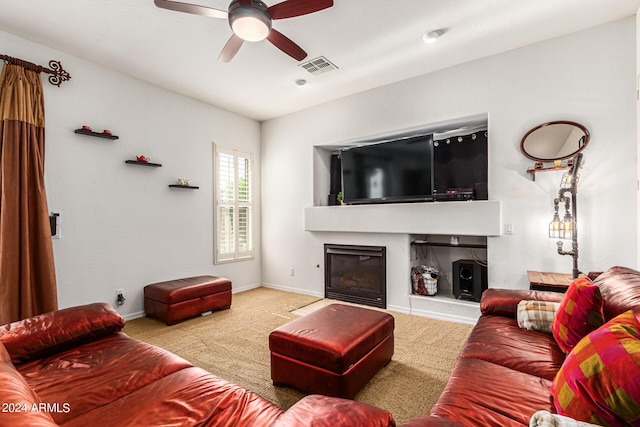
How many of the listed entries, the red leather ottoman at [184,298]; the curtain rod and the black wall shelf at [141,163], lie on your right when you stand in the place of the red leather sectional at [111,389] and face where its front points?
0

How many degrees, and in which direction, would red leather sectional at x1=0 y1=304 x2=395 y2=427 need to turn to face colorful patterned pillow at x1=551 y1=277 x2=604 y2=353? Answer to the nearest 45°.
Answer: approximately 45° to its right

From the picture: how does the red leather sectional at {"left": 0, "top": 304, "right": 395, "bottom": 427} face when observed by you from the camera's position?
facing away from the viewer and to the right of the viewer

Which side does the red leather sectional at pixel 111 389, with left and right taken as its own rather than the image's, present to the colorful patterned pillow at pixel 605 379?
right

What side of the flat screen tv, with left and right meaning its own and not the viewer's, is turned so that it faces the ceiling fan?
front

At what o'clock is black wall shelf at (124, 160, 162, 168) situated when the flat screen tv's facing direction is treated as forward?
The black wall shelf is roughly at 1 o'clock from the flat screen tv.

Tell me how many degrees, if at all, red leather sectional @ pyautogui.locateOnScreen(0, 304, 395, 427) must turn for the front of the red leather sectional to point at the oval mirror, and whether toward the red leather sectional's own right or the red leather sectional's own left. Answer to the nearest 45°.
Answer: approximately 45° to the red leather sectional's own right

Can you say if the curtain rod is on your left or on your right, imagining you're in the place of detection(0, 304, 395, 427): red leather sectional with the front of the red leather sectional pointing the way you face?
on your left

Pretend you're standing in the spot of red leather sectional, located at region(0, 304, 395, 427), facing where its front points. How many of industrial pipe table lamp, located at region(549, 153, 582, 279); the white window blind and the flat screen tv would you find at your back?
0

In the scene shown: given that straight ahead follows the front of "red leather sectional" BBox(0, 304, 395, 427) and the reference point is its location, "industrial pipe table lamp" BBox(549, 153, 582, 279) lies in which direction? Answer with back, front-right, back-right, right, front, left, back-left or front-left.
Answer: front-right

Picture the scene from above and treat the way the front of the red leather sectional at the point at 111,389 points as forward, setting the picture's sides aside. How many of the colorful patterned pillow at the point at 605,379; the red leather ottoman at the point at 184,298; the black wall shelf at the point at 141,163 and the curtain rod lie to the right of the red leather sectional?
1

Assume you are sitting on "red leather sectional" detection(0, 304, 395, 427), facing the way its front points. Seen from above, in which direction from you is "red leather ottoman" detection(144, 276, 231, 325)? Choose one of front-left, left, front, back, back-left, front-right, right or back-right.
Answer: front-left

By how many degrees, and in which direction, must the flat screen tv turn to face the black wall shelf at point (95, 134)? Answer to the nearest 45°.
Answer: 0° — it already faces it

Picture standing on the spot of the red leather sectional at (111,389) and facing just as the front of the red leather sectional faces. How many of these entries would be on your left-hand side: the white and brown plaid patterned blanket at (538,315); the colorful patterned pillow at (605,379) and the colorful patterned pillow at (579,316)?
0

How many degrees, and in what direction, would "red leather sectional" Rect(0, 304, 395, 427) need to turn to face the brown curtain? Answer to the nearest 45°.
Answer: approximately 90° to its left

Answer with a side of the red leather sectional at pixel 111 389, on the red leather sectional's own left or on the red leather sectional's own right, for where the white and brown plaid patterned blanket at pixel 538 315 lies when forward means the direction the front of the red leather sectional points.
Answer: on the red leather sectional's own right

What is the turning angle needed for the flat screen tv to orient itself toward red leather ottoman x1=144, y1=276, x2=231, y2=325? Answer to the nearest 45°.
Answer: approximately 45° to its right
